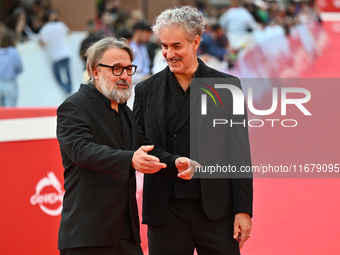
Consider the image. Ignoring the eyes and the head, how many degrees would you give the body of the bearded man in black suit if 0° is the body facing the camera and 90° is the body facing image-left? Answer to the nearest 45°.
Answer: approximately 315°
